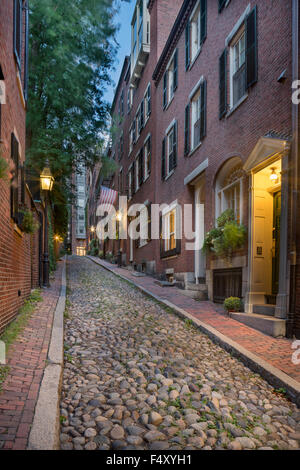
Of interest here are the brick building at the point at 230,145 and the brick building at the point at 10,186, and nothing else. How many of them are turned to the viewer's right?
1

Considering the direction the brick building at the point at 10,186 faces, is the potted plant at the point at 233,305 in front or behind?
in front

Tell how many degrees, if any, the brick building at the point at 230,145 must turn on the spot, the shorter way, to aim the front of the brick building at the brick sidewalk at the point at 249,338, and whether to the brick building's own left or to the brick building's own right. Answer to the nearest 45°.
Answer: approximately 45° to the brick building's own left

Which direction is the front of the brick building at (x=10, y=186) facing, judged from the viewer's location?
facing to the right of the viewer

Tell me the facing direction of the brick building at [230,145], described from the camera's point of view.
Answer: facing the viewer and to the left of the viewer

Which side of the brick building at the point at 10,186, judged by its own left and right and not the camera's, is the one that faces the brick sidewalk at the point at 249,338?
front

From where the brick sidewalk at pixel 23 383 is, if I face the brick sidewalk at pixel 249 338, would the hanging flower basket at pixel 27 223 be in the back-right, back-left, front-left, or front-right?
front-left

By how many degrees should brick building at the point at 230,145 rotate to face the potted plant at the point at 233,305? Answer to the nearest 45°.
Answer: approximately 45° to its left
